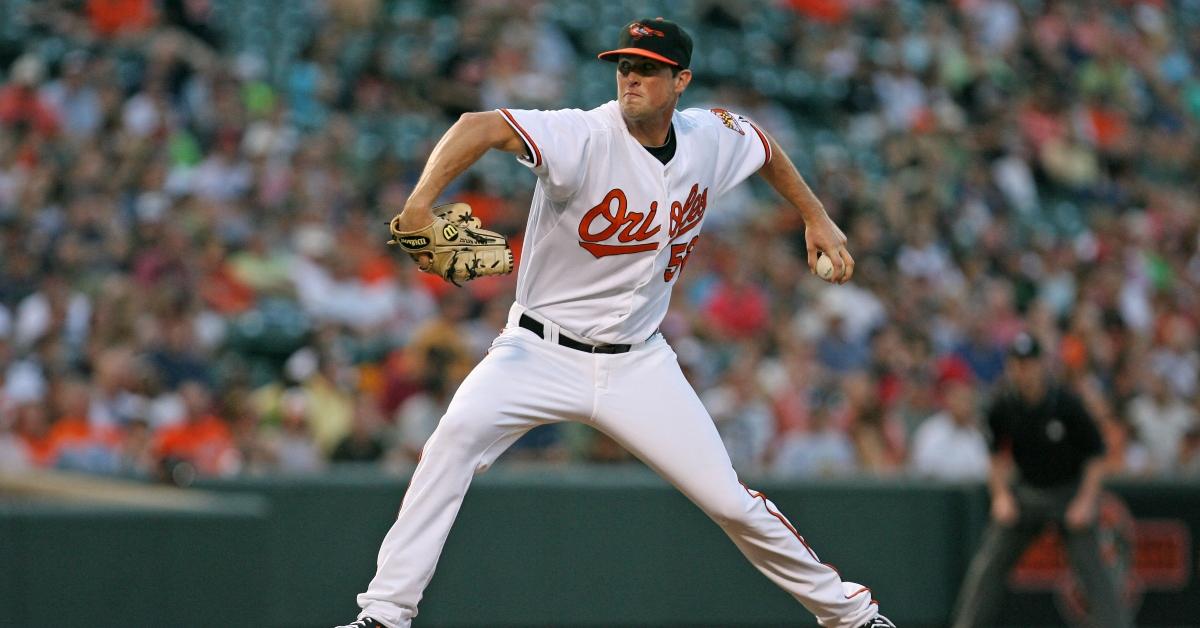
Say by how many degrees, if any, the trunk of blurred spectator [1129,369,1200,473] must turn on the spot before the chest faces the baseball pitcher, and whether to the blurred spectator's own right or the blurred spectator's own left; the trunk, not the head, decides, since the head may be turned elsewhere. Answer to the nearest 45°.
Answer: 0° — they already face them

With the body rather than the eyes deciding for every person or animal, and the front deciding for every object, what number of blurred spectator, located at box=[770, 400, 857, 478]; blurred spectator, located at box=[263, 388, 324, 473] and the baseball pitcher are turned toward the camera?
3

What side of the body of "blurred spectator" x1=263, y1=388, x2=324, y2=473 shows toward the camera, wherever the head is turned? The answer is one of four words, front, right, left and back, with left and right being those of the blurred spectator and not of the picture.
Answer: front

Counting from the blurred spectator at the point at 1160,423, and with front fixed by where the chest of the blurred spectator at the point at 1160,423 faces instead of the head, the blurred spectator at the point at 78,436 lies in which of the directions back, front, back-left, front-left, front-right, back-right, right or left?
front-right

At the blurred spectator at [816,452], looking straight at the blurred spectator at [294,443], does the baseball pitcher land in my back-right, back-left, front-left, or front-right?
front-left

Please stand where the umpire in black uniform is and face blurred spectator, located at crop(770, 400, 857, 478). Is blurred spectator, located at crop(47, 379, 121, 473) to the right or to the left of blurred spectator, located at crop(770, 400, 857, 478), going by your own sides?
left

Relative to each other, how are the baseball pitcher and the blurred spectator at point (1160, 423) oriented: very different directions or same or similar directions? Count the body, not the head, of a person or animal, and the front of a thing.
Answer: same or similar directions

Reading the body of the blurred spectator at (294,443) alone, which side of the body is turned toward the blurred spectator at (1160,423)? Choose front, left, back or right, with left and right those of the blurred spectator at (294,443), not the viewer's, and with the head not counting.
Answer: left

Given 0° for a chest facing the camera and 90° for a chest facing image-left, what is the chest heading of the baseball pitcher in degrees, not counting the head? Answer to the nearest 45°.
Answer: approximately 0°

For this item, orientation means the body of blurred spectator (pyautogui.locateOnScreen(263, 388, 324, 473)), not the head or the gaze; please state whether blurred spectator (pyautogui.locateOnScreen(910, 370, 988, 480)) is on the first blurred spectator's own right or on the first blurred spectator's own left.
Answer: on the first blurred spectator's own left

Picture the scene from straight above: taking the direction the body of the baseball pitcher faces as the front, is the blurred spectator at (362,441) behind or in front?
behind

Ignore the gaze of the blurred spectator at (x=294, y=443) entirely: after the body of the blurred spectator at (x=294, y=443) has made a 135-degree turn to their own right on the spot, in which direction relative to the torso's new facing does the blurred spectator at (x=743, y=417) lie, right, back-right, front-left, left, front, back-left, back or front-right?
back-right

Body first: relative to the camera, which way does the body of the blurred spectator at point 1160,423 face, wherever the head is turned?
toward the camera

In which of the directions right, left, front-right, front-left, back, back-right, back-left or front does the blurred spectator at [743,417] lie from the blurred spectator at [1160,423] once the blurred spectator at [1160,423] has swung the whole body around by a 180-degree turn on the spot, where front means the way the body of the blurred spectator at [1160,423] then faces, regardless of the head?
back-left

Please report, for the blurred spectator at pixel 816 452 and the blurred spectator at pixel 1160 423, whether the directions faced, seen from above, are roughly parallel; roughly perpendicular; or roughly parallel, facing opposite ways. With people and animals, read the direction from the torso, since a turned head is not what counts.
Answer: roughly parallel
